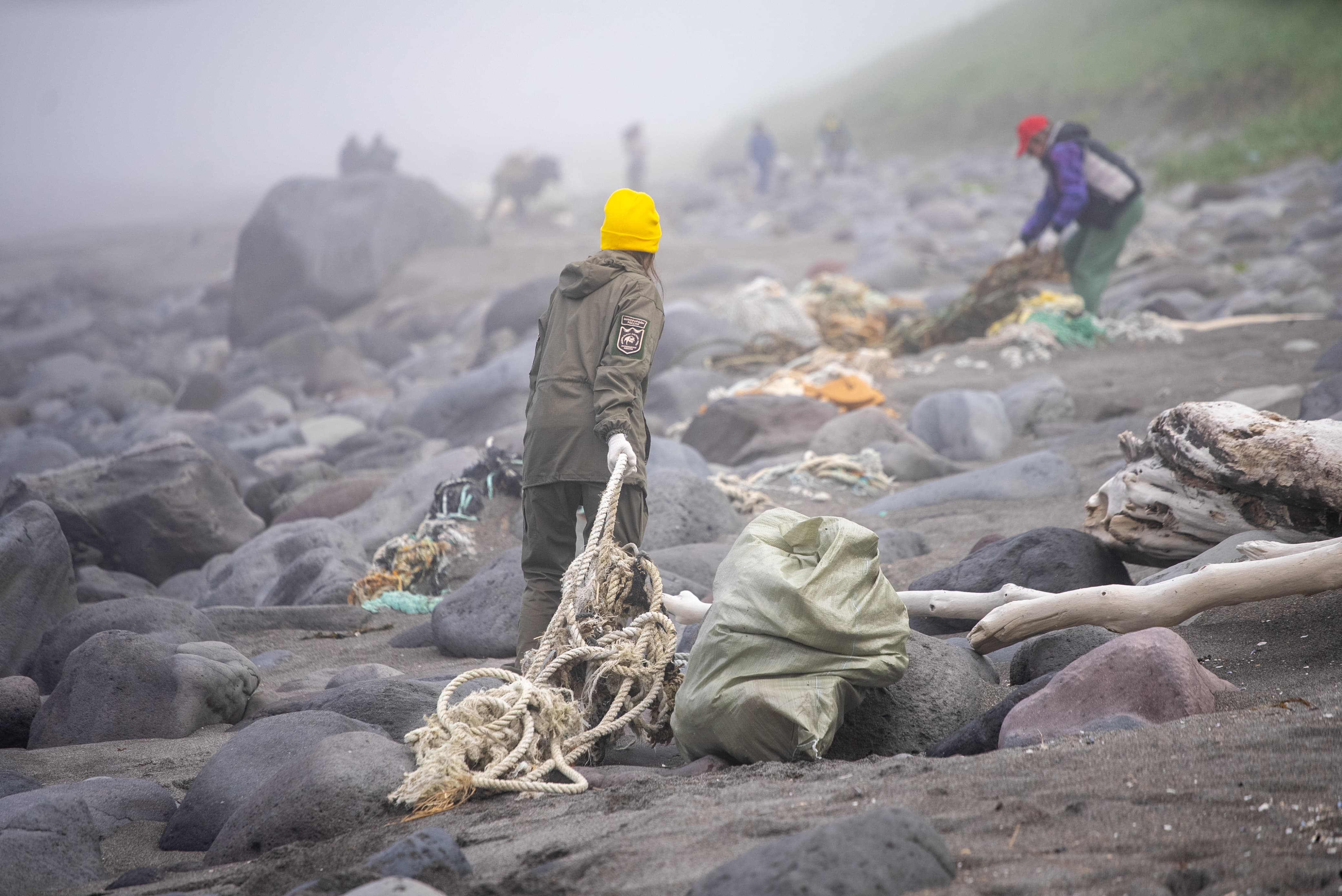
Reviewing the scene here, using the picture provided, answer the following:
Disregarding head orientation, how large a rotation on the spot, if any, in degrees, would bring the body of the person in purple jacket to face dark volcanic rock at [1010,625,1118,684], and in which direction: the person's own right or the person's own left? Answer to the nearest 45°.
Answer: approximately 90° to the person's own left

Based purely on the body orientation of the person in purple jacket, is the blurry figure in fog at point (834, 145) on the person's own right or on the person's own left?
on the person's own right

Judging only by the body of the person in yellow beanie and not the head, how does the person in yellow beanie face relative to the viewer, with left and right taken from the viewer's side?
facing away from the viewer and to the right of the viewer

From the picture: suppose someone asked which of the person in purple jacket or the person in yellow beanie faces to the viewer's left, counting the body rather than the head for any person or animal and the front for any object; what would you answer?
the person in purple jacket

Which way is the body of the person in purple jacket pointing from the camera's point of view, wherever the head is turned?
to the viewer's left

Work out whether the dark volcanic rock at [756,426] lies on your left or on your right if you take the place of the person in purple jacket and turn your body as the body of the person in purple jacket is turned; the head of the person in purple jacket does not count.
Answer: on your left

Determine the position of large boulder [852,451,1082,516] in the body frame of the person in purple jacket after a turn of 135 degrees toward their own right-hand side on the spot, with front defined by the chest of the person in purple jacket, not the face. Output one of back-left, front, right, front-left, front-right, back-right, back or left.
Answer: back-right

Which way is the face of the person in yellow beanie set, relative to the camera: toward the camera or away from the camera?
away from the camera

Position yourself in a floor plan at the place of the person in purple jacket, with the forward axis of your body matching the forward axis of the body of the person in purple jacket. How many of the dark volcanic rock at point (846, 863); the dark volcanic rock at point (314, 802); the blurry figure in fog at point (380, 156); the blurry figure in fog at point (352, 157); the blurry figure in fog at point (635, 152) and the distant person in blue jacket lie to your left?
2

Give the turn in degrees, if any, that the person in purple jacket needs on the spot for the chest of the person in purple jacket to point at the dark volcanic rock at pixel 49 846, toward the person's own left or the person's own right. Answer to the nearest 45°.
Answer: approximately 90° to the person's own left

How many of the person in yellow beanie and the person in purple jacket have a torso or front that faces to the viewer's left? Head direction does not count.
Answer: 1

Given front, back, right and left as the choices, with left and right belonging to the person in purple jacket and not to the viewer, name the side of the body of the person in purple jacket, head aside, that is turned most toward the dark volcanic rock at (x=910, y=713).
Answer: left

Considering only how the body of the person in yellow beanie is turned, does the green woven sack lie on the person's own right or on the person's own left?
on the person's own right

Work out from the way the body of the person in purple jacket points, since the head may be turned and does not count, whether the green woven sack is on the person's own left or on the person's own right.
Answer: on the person's own left

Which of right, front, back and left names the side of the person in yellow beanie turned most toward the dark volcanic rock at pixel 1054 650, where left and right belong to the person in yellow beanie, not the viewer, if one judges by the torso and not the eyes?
right

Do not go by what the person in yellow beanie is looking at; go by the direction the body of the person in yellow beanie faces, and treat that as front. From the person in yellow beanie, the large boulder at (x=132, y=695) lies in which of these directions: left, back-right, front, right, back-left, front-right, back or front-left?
back-left
